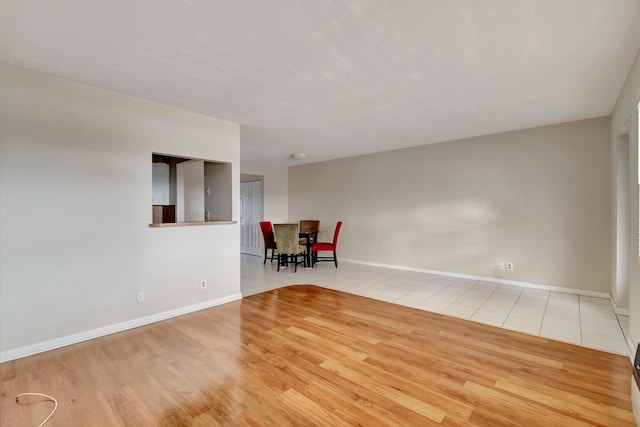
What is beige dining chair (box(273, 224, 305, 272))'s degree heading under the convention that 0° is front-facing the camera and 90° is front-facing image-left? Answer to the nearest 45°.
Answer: approximately 225°
